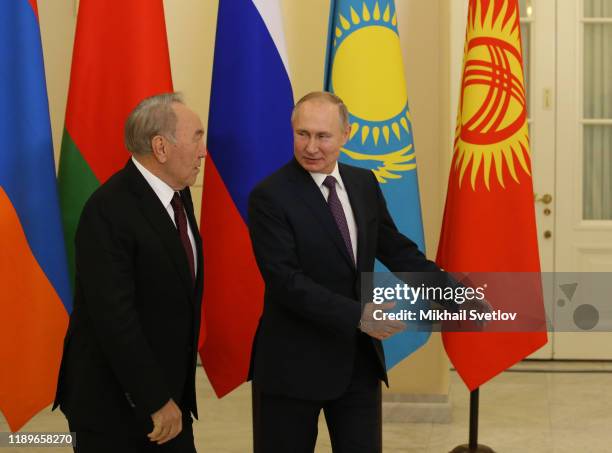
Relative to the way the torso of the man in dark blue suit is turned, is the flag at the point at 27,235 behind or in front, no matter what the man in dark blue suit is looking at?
behind

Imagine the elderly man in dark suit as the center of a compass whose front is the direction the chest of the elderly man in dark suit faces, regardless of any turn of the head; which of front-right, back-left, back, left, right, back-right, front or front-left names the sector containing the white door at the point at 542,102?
front-left

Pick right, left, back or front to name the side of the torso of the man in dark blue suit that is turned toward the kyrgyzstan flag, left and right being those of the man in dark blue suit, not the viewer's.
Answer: left

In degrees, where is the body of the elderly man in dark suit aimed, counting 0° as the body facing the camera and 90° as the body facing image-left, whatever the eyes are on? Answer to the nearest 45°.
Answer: approximately 270°

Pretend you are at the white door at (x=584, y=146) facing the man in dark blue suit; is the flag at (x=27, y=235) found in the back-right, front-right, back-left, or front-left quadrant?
front-right

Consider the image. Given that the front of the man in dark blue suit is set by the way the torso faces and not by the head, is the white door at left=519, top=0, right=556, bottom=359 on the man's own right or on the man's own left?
on the man's own left

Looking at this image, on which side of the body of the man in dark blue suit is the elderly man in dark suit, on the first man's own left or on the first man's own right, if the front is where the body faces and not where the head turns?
on the first man's own right

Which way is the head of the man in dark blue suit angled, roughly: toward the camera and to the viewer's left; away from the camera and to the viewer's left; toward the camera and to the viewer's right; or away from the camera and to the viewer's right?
toward the camera and to the viewer's left

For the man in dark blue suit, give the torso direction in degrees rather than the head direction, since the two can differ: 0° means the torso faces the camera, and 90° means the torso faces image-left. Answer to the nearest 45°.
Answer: approximately 315°

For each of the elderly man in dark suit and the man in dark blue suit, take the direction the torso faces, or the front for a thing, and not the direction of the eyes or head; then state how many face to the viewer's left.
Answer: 0

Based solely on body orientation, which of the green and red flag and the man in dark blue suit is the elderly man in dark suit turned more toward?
the man in dark blue suit

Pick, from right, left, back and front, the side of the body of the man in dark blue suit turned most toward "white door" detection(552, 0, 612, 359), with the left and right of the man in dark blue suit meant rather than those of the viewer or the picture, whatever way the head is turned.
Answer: left

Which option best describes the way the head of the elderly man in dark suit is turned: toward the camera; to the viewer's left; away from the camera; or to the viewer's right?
to the viewer's right
